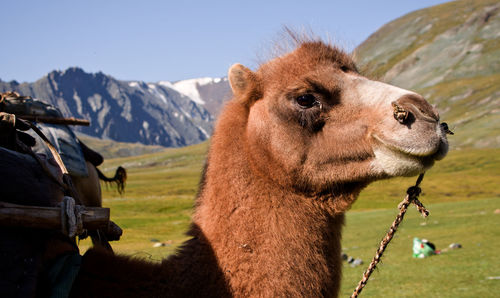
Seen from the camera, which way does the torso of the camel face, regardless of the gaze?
to the viewer's right
